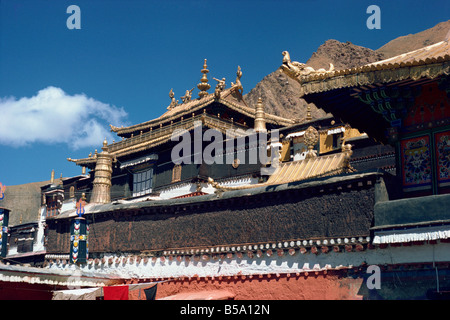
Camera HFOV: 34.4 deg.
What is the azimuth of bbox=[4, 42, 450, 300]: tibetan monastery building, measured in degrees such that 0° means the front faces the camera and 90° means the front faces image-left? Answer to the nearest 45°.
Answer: approximately 45°
